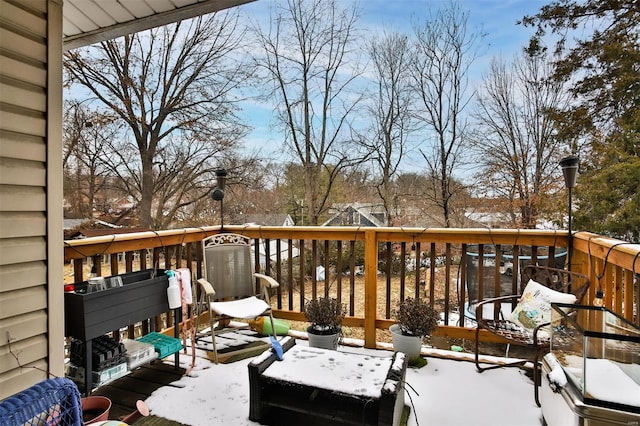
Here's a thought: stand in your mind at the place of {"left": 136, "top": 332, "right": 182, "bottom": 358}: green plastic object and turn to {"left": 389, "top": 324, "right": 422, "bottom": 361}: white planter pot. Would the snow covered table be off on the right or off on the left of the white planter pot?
right

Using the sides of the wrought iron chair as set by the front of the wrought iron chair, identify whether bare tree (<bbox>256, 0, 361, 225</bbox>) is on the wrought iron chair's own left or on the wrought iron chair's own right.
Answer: on the wrought iron chair's own right

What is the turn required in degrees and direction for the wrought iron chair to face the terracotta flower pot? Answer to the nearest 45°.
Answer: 0° — it already faces it

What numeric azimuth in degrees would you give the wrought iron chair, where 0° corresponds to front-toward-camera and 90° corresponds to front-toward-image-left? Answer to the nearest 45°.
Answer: approximately 45°

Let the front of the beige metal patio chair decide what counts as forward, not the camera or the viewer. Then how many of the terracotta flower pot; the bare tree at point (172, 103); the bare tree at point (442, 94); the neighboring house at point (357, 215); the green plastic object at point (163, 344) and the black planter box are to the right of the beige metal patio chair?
3

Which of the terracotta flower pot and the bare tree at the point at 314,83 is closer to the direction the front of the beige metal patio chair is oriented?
the terracotta flower pot

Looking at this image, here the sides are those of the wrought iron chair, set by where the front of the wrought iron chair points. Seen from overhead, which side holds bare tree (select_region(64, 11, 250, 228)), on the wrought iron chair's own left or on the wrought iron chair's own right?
on the wrought iron chair's own right

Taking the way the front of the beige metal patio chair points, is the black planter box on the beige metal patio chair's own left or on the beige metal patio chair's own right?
on the beige metal patio chair's own right

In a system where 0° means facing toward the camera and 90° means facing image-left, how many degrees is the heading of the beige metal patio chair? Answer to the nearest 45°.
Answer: approximately 315°

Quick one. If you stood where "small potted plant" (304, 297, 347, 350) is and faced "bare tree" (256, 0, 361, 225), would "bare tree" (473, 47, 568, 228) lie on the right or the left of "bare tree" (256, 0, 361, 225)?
right

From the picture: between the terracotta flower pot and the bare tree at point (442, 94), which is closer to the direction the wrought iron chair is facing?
the terracotta flower pot

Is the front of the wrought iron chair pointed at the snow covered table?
yes

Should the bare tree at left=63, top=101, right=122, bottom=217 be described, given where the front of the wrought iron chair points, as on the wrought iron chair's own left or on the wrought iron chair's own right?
on the wrought iron chair's own right
